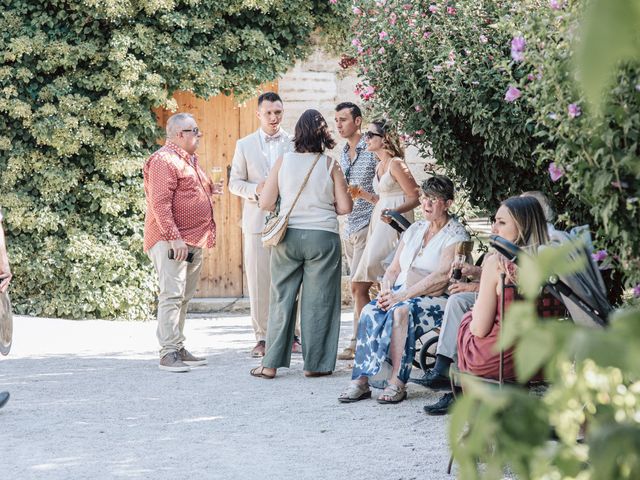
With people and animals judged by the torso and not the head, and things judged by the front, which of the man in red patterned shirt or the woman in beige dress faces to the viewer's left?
the woman in beige dress

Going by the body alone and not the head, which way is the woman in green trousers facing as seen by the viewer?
away from the camera

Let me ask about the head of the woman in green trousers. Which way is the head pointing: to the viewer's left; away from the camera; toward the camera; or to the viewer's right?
away from the camera

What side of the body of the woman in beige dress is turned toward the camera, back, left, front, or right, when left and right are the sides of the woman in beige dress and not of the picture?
left

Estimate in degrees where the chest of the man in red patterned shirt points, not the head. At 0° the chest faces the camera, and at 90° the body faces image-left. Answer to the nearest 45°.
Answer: approximately 270°

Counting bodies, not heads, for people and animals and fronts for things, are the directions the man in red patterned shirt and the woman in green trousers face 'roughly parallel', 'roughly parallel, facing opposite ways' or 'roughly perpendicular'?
roughly perpendicular

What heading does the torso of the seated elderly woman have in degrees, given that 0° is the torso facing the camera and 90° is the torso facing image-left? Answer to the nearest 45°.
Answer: approximately 45°

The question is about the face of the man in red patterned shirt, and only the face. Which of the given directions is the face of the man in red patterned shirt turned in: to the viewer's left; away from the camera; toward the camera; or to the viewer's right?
to the viewer's right

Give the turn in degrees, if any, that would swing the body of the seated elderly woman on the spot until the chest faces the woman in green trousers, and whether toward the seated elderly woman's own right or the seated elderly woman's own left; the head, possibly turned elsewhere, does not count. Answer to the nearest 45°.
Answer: approximately 90° to the seated elderly woman's own right

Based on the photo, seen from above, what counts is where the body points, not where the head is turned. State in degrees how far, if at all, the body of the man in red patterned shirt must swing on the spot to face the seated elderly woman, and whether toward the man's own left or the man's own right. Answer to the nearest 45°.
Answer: approximately 45° to the man's own right

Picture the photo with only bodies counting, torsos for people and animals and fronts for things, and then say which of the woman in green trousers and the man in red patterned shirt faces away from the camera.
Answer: the woman in green trousers

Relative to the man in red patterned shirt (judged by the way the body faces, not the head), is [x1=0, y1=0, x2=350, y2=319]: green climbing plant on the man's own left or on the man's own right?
on the man's own left
